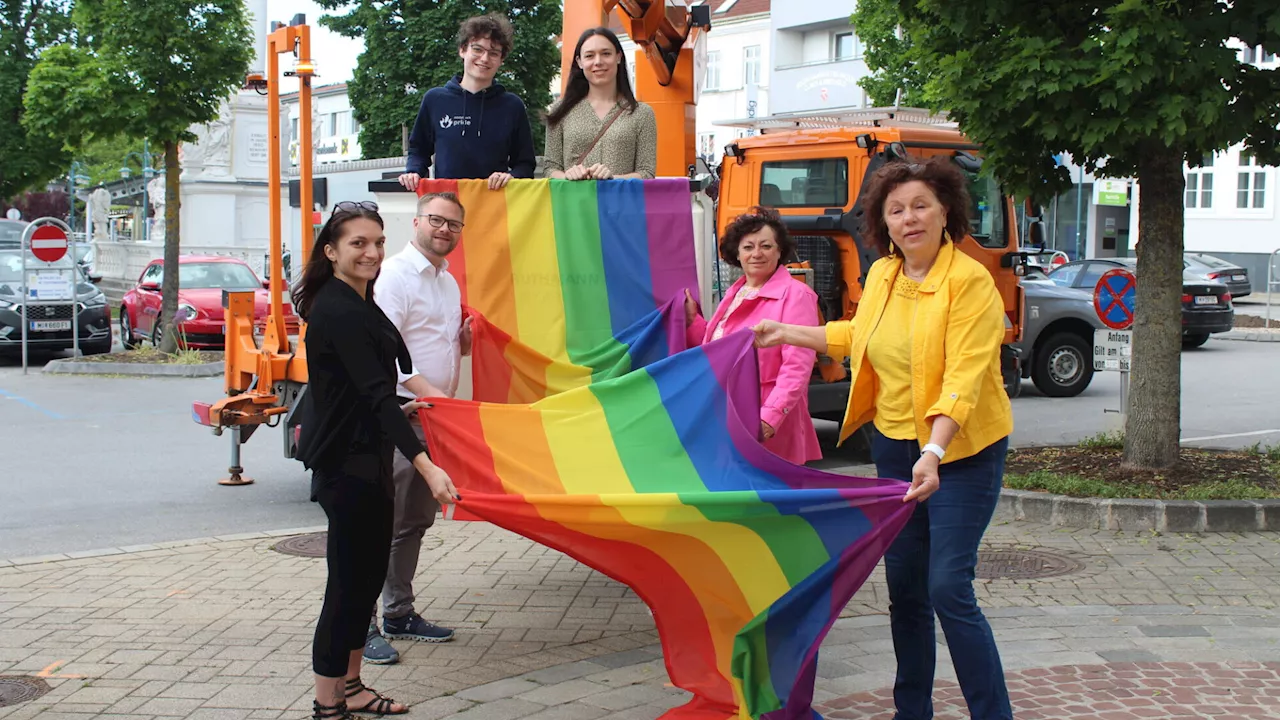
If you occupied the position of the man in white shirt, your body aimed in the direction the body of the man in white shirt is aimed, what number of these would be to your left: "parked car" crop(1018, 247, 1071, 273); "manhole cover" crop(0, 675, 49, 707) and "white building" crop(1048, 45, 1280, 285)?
2

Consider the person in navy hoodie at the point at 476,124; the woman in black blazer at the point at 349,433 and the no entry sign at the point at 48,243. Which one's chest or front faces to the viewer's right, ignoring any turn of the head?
the woman in black blazer

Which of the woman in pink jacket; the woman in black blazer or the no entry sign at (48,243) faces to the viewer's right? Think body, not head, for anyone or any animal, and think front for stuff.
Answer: the woman in black blazer

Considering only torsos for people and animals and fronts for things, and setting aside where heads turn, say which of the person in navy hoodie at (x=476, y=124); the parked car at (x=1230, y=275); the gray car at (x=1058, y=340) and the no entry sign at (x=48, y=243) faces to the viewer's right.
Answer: the gray car

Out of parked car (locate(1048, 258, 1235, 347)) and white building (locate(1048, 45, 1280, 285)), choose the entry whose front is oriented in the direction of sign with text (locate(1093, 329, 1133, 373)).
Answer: the white building

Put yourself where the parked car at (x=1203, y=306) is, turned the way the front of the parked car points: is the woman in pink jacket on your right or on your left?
on your left

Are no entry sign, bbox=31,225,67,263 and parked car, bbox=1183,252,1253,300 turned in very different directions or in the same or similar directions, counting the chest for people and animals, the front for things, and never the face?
very different directions

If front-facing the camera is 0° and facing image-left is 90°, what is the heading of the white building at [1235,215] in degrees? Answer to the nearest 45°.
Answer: approximately 0°

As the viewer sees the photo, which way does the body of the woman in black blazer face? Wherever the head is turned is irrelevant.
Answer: to the viewer's right

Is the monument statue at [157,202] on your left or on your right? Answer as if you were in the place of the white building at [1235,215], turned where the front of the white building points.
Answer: on your right
